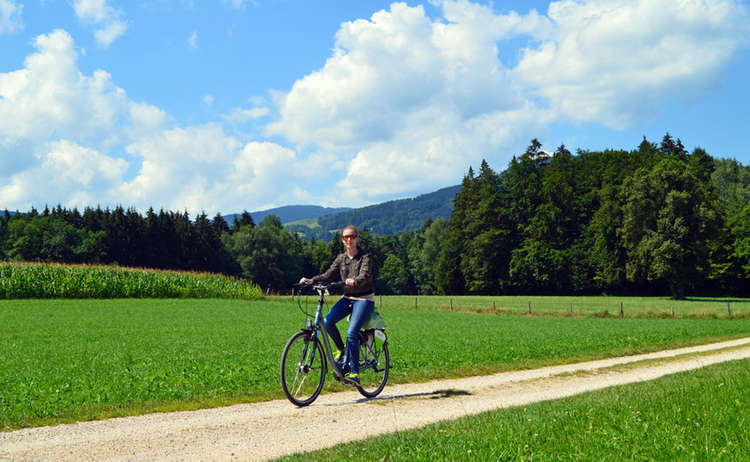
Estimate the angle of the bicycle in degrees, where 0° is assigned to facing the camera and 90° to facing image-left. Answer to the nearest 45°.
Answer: approximately 45°

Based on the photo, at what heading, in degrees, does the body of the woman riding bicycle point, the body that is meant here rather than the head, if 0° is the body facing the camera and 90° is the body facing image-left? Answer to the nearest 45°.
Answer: approximately 45°
